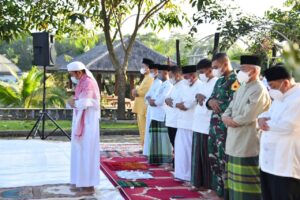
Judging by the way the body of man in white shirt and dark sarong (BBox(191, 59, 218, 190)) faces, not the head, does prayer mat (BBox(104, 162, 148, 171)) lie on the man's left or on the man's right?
on the man's right

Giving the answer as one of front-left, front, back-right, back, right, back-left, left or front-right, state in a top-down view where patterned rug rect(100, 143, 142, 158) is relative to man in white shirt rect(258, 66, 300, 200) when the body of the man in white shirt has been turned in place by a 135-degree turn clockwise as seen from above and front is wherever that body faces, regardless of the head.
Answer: front-left

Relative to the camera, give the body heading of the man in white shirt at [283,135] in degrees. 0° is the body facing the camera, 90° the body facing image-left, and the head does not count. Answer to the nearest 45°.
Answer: approximately 45°

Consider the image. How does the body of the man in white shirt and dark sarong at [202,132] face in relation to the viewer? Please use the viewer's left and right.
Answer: facing the viewer and to the left of the viewer

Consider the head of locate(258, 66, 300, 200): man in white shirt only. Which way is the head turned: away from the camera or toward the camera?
toward the camera

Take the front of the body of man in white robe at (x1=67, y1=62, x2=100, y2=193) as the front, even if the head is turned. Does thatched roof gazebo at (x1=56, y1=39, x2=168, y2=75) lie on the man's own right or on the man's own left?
on the man's own right

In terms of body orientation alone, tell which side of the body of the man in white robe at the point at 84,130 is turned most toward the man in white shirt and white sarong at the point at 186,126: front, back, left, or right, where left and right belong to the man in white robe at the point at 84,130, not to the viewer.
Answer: back

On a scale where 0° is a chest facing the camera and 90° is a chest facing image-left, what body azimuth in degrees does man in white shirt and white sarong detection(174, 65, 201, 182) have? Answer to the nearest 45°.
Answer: approximately 45°

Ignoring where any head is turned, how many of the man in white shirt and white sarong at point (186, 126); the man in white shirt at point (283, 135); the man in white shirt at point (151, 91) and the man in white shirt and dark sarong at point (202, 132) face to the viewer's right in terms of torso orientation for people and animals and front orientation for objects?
0

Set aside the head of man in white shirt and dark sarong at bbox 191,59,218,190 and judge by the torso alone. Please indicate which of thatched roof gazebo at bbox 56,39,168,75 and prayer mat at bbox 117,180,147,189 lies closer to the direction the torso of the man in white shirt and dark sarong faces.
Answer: the prayer mat

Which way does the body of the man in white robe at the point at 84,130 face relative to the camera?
to the viewer's left

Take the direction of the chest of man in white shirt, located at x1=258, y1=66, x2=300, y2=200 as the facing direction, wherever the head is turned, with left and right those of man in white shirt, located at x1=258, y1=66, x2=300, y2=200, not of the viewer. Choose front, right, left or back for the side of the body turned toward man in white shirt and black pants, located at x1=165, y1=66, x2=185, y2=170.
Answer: right

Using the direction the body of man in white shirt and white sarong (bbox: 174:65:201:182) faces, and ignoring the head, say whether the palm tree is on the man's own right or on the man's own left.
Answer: on the man's own right
